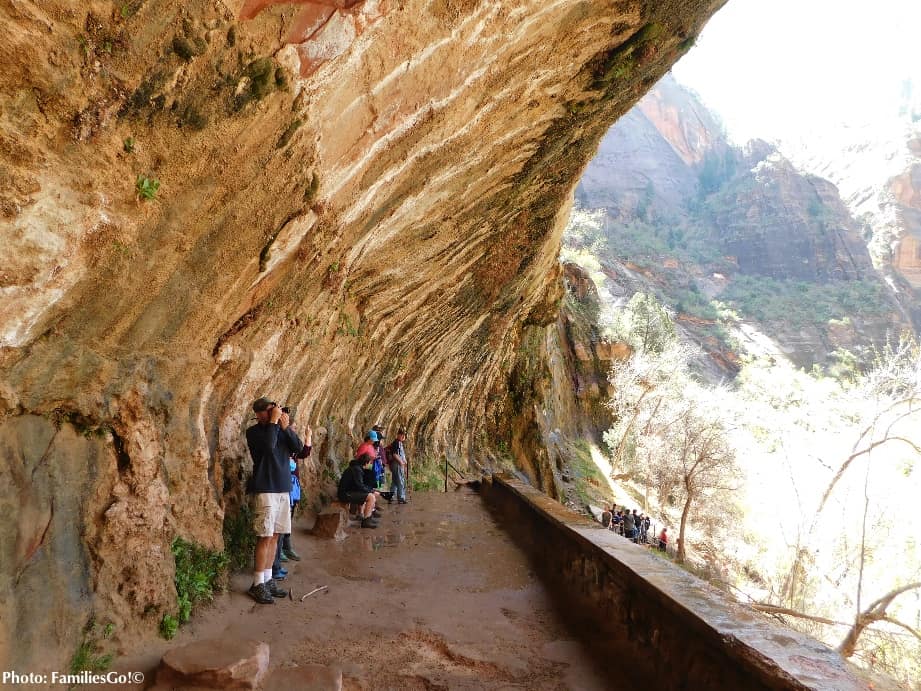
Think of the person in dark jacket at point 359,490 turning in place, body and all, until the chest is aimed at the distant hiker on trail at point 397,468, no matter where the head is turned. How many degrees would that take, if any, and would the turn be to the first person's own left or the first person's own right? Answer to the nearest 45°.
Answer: approximately 90° to the first person's own left

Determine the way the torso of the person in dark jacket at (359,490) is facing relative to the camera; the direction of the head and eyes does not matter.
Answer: to the viewer's right

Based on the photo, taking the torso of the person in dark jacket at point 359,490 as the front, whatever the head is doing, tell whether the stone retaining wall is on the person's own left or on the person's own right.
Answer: on the person's own right

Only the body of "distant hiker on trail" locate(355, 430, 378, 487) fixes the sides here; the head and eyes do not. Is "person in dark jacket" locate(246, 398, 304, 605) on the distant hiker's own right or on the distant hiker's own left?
on the distant hiker's own right
